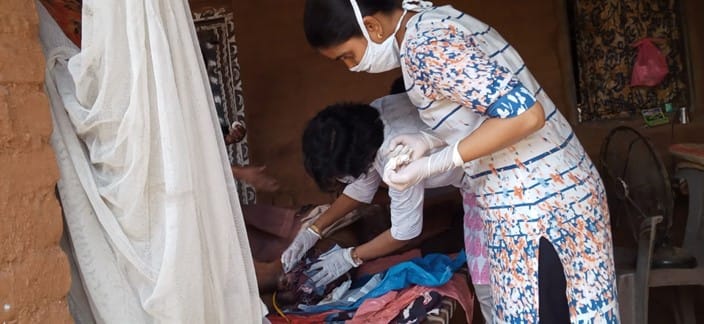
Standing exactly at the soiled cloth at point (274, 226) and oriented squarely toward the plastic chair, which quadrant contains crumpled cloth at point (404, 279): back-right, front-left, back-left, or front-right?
front-right

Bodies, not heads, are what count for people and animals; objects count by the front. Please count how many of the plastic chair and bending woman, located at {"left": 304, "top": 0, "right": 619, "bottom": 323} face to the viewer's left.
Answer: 2

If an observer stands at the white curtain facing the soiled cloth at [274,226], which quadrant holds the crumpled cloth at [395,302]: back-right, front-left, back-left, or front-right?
front-right

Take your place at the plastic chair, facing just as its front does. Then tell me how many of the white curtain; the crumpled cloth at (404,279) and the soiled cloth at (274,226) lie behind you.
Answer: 0

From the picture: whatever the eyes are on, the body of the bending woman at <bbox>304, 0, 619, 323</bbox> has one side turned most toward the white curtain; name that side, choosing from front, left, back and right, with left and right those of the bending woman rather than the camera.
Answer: front

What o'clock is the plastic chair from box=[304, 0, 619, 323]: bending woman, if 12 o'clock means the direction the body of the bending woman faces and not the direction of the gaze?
The plastic chair is roughly at 4 o'clock from the bending woman.

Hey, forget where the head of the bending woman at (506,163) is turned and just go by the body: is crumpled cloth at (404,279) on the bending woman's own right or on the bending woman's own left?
on the bending woman's own right

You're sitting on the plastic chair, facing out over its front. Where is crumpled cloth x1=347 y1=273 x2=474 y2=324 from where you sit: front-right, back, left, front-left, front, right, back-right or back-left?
front-left

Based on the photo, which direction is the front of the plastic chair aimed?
to the viewer's left

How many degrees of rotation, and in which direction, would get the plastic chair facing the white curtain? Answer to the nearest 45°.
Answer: approximately 45° to its left

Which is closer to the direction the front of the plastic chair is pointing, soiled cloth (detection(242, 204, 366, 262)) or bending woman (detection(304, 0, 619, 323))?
the soiled cloth

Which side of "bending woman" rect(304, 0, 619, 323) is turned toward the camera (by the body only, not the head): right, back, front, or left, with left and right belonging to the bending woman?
left

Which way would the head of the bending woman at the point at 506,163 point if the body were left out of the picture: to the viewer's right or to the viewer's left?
to the viewer's left

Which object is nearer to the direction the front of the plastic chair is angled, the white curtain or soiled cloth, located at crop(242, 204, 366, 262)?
the soiled cloth

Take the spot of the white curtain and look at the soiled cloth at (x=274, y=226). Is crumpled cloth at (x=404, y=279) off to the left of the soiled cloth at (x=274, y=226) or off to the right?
right

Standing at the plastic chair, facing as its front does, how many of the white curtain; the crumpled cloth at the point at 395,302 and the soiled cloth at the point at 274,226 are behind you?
0

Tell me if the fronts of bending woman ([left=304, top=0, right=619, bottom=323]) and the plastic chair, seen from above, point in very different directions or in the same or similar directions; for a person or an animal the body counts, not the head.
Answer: same or similar directions
